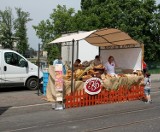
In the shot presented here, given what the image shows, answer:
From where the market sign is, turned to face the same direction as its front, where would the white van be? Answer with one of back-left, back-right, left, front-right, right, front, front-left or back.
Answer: back-right

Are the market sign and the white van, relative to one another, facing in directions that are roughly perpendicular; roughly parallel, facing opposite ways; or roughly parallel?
roughly perpendicular

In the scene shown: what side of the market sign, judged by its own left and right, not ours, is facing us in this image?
front

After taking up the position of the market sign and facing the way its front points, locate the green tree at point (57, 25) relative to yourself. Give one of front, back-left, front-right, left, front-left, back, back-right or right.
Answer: back
